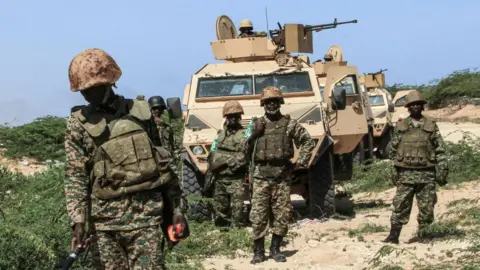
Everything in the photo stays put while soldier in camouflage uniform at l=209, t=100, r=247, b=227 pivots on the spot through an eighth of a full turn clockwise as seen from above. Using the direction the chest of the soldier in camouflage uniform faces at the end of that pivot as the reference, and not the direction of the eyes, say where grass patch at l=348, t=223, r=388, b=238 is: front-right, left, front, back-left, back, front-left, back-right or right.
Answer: back-left

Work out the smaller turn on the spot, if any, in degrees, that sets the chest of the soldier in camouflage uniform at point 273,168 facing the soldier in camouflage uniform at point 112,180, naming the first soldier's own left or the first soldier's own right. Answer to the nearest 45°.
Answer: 0° — they already face them

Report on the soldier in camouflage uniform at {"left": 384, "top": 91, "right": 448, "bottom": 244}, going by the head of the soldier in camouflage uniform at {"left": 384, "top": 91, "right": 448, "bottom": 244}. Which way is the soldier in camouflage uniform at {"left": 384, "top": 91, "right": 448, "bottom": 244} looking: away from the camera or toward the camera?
toward the camera

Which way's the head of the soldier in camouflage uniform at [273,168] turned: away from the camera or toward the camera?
toward the camera

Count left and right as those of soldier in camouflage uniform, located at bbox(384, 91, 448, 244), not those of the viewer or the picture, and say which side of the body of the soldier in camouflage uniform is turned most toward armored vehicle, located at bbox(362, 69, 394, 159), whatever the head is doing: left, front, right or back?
back

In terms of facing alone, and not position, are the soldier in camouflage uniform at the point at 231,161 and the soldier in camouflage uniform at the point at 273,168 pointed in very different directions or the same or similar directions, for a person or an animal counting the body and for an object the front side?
same or similar directions

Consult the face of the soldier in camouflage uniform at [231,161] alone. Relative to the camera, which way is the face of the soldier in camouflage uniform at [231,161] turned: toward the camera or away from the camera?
toward the camera

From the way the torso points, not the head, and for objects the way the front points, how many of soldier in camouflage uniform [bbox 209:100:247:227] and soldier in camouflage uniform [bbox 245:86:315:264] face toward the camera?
2

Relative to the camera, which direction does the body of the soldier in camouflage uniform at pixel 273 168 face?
toward the camera

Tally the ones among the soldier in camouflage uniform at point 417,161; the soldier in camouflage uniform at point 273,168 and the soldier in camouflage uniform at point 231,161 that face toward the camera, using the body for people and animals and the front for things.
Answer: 3

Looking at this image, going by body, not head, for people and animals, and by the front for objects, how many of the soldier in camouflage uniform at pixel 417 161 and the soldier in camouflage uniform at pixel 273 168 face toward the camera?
2

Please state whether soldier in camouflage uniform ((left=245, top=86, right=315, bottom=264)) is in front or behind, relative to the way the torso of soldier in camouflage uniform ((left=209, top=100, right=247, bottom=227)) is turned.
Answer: in front

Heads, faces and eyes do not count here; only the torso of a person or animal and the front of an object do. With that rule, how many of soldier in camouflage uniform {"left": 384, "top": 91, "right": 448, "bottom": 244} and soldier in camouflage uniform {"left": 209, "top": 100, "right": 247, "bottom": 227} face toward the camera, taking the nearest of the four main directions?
2
